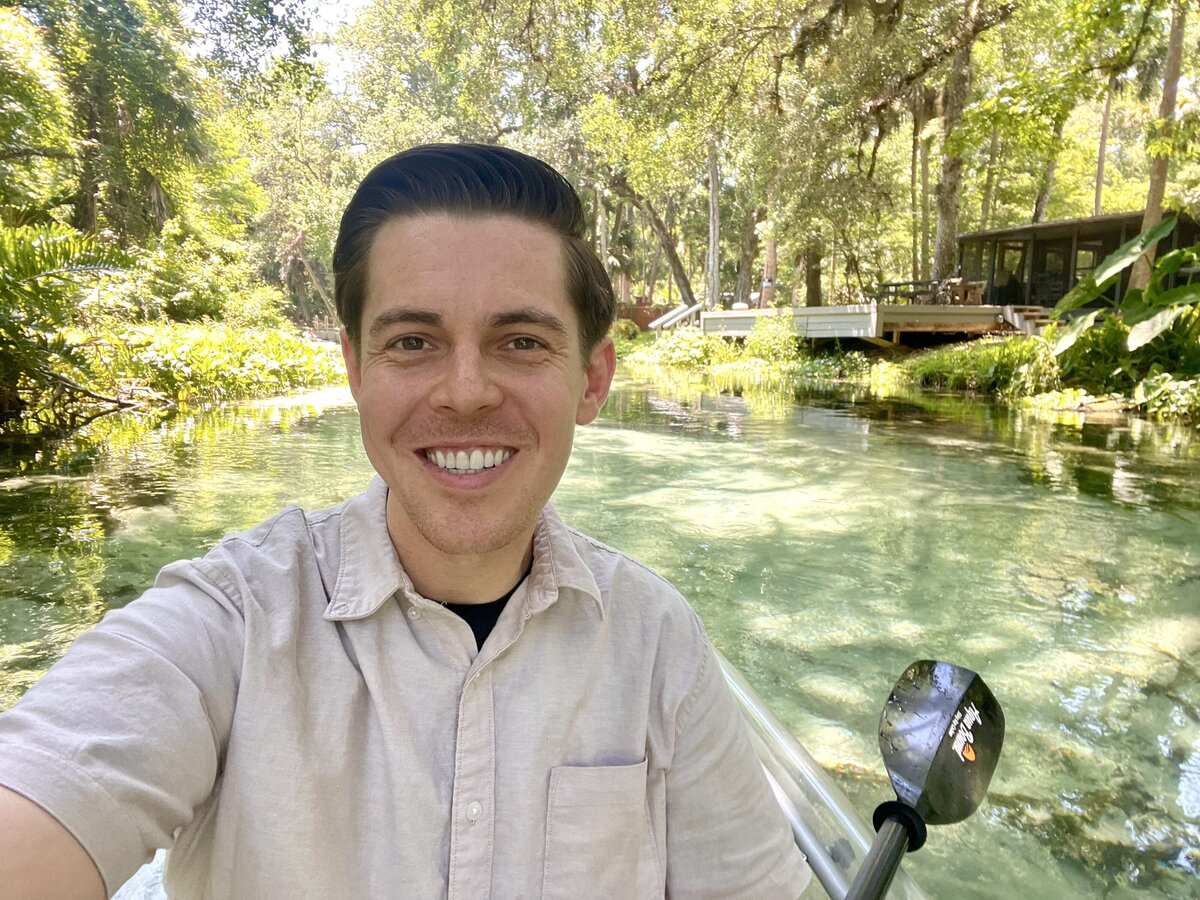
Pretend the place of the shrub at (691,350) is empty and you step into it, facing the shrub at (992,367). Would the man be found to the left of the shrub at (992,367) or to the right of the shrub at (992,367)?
right

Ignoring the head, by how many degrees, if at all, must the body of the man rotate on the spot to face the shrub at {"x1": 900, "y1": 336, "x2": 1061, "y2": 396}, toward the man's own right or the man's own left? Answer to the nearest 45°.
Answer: approximately 135° to the man's own left

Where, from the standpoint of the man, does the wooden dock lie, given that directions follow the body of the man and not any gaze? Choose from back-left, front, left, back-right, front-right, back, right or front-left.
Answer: back-left

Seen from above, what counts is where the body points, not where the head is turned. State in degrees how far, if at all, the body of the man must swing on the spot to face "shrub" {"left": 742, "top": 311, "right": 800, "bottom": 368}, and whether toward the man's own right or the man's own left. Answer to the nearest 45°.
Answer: approximately 135° to the man's own left

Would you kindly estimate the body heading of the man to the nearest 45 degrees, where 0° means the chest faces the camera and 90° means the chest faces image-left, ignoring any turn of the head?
approximately 0°
